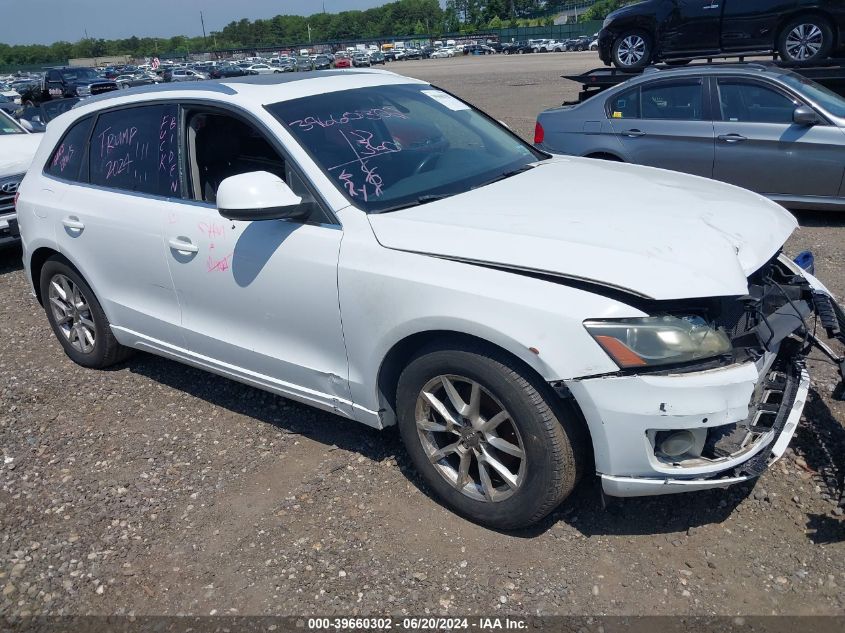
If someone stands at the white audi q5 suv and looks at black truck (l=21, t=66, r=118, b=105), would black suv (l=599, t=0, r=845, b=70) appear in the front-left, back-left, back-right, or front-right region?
front-right

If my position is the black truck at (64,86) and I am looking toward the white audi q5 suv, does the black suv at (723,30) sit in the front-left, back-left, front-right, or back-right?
front-left

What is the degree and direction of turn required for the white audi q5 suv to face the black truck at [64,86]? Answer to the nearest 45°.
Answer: approximately 180°

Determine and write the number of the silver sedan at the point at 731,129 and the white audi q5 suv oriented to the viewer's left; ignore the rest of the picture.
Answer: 0

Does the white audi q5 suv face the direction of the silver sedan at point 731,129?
no

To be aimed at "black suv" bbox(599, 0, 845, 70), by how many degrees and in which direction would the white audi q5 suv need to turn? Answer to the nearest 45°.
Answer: approximately 90° to its left

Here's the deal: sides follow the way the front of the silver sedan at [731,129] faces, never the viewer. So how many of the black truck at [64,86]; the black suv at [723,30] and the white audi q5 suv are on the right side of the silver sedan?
1

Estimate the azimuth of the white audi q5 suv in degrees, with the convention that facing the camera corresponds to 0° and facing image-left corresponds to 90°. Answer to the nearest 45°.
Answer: approximately 315°

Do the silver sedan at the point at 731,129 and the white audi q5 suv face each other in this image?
no

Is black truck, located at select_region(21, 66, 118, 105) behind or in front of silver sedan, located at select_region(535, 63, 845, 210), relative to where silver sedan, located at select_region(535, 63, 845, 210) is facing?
behind

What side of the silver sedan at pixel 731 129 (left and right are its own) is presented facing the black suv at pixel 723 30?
left

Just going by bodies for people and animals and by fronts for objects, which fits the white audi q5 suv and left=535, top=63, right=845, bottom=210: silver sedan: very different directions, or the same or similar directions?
same or similar directions

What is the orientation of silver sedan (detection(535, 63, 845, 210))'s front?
to the viewer's right
